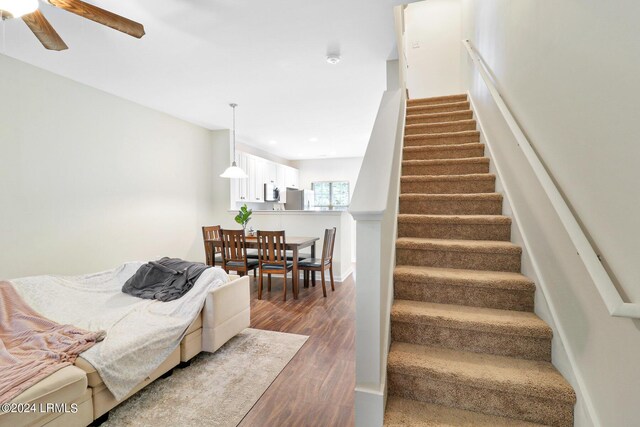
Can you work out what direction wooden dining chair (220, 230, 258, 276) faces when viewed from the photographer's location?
facing away from the viewer and to the right of the viewer

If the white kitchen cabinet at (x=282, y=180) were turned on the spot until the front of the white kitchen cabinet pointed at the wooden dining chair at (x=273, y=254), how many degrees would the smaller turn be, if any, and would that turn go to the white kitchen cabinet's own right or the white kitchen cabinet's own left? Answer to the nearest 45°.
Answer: approximately 45° to the white kitchen cabinet's own right

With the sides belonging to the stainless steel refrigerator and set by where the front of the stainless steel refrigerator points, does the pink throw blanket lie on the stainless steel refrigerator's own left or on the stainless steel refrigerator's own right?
on the stainless steel refrigerator's own right

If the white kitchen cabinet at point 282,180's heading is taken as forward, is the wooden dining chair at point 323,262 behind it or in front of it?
in front

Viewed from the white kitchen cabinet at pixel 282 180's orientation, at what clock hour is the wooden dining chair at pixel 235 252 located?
The wooden dining chair is roughly at 2 o'clock from the white kitchen cabinet.

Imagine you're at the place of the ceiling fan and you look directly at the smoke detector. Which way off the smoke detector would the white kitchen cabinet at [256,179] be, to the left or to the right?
left

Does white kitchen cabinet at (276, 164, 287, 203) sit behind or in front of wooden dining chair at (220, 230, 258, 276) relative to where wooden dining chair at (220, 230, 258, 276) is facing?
in front
